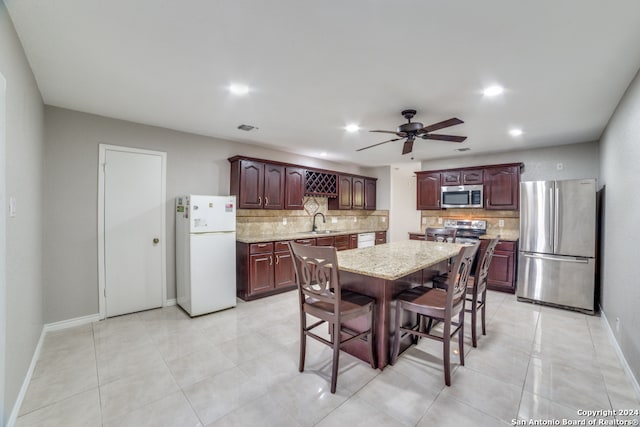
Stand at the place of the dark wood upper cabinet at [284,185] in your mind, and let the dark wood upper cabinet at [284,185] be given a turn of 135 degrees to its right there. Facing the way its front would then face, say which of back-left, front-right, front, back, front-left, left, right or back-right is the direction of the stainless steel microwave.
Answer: back

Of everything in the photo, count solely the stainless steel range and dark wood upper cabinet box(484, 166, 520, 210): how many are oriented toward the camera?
2

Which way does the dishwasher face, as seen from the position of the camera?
facing the viewer and to the right of the viewer

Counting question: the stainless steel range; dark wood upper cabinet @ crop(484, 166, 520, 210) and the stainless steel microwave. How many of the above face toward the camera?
3

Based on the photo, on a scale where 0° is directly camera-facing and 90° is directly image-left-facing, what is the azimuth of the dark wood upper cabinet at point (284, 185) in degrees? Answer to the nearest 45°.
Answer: approximately 315°

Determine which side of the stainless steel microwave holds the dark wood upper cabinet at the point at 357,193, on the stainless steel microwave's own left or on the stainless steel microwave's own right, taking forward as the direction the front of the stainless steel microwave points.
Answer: on the stainless steel microwave's own right

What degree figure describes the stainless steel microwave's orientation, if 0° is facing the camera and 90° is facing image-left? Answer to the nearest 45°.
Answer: approximately 0°

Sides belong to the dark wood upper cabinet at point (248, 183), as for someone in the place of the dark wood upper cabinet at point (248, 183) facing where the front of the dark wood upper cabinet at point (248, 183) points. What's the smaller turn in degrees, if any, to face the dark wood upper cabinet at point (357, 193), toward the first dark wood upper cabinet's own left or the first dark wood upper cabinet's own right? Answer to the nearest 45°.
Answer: approximately 90° to the first dark wood upper cabinet's own left
